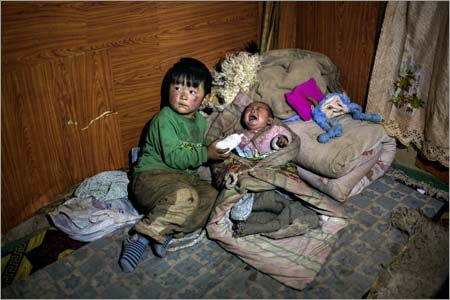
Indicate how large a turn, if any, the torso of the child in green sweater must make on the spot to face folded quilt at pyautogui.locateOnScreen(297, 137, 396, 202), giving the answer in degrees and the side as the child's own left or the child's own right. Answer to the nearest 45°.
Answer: approximately 45° to the child's own left

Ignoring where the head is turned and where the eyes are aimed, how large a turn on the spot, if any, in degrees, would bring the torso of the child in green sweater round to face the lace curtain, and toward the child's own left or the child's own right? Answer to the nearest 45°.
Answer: approximately 45° to the child's own left

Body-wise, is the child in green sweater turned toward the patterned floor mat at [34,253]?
no

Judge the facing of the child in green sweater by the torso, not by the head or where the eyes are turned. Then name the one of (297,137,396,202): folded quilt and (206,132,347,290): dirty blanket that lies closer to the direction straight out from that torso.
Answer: the dirty blanket

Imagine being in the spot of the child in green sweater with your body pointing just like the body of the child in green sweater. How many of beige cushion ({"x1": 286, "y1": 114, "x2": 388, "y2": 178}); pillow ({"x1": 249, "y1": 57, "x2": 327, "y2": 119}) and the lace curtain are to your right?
0

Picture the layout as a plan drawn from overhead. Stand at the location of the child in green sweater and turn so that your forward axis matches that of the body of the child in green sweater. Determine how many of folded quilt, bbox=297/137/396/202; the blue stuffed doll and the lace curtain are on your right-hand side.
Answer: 0

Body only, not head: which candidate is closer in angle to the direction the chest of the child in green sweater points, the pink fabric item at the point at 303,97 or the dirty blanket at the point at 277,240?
the dirty blanket

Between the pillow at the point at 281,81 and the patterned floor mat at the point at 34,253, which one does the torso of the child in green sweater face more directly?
the pillow

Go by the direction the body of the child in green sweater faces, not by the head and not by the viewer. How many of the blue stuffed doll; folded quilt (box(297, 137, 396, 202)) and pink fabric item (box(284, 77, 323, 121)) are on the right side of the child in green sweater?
0

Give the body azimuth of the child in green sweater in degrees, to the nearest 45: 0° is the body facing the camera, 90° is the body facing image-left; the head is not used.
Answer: approximately 315°

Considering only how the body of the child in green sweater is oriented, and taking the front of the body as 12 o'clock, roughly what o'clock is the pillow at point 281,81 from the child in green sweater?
The pillow is roughly at 9 o'clock from the child in green sweater.

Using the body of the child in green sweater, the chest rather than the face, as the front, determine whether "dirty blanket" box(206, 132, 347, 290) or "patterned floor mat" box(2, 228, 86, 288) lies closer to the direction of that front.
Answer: the dirty blanket

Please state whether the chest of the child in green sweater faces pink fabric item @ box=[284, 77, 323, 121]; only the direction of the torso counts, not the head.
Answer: no
